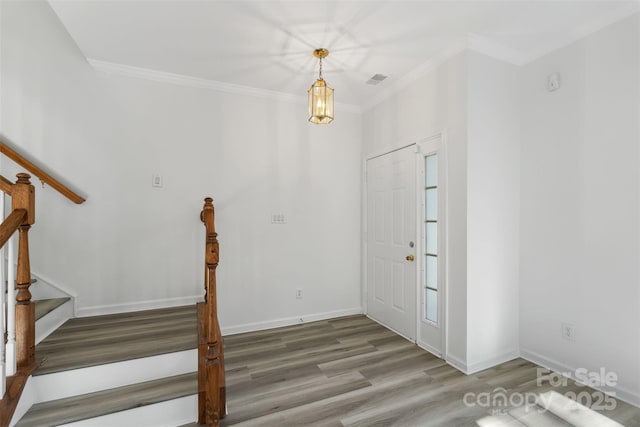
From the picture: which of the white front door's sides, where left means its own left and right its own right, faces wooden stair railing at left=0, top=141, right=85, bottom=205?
front

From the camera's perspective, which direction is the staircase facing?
toward the camera

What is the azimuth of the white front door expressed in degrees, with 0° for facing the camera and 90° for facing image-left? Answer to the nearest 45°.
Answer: approximately 45°

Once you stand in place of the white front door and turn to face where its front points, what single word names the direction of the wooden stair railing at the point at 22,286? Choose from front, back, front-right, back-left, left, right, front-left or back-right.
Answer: front

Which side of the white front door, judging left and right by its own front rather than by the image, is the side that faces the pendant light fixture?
front

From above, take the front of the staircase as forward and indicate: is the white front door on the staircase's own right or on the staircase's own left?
on the staircase's own left

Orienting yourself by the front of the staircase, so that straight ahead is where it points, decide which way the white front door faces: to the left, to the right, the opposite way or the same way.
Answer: to the right

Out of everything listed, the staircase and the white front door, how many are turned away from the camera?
0

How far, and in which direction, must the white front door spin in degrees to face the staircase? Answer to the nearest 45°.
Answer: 0° — it already faces it
